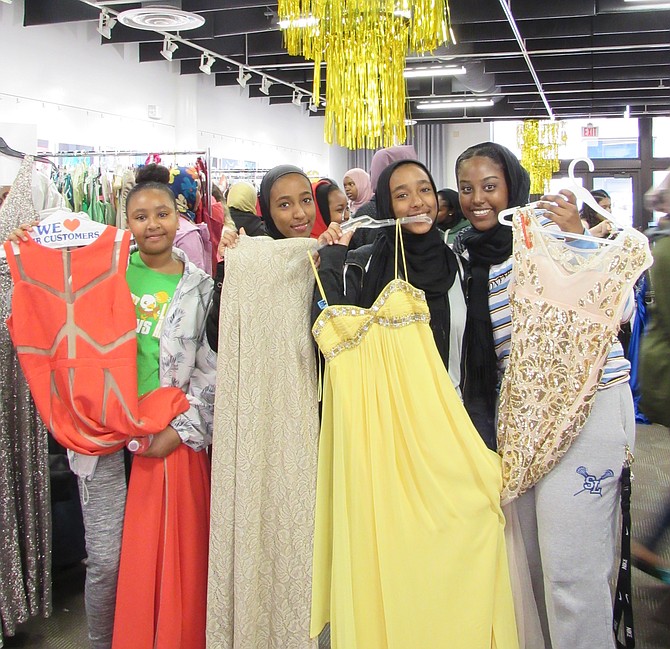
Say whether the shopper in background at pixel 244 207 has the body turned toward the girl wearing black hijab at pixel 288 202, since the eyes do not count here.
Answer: no

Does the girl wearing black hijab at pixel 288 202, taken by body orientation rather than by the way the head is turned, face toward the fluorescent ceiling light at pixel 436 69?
no

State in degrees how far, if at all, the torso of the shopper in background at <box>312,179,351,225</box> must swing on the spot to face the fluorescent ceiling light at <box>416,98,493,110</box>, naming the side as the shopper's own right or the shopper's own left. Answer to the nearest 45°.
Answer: approximately 135° to the shopper's own left

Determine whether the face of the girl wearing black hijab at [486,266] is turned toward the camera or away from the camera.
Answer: toward the camera

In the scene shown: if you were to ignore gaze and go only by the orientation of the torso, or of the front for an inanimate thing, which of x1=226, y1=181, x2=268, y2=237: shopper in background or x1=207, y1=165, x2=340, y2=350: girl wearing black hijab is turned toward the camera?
the girl wearing black hijab

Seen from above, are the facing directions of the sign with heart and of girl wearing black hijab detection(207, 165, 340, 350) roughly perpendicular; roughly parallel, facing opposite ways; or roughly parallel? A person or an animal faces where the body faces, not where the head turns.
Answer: roughly parallel

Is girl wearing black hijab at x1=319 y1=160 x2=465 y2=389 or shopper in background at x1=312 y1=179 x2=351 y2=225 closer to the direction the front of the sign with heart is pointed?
the girl wearing black hijab

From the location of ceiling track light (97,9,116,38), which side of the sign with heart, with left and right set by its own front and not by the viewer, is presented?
back

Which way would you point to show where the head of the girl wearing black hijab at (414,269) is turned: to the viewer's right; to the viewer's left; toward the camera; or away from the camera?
toward the camera

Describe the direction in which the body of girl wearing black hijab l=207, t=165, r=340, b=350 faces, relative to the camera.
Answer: toward the camera

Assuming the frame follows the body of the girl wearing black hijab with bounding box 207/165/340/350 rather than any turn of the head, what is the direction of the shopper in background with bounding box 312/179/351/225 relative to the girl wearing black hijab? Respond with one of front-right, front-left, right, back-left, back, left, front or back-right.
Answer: back

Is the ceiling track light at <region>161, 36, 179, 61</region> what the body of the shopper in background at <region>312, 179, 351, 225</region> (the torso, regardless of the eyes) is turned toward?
no
